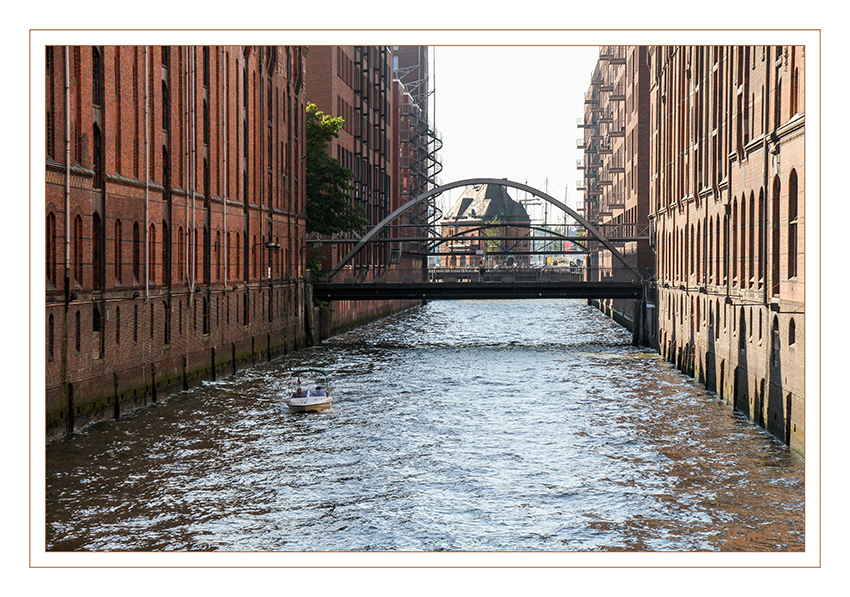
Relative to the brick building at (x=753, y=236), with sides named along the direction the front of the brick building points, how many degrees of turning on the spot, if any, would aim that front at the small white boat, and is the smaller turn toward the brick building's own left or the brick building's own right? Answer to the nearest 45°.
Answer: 0° — it already faces it

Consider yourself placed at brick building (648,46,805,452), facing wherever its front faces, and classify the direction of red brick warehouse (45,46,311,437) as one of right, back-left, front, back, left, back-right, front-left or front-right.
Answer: front

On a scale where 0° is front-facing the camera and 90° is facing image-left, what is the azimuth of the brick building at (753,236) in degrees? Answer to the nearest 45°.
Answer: approximately 90°
